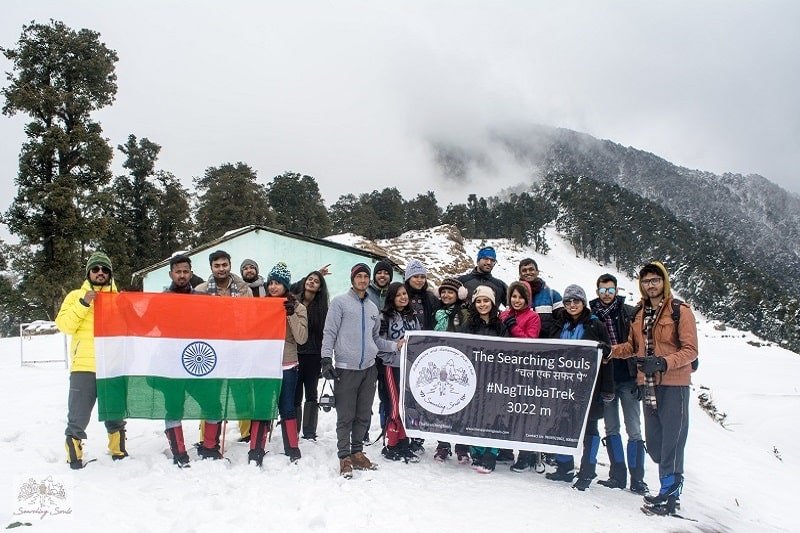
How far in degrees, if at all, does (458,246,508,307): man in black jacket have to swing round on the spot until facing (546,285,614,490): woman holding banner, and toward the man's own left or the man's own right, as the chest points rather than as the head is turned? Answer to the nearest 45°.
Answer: approximately 45° to the man's own left

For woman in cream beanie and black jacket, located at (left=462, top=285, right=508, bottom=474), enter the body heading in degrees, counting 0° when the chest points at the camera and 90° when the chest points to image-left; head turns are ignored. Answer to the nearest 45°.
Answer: approximately 0°

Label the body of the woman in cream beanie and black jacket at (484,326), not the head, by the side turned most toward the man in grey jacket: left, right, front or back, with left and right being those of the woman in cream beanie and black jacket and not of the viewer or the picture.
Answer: right

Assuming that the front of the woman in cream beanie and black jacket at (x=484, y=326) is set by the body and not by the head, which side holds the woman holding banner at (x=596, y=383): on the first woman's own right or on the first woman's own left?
on the first woman's own left
